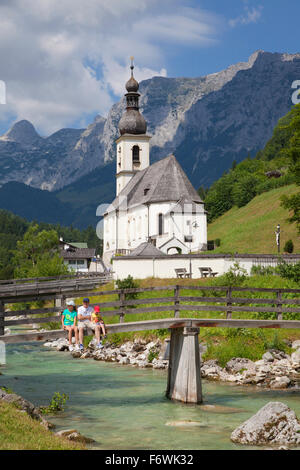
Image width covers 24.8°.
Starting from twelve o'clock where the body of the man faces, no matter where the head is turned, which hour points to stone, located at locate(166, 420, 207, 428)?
The stone is roughly at 10 o'clock from the man.

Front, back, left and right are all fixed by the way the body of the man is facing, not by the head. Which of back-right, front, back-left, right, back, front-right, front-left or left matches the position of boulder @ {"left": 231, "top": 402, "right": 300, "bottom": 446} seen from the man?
front-left

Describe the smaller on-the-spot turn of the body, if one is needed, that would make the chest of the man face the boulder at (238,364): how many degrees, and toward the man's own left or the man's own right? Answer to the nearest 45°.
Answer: approximately 135° to the man's own left

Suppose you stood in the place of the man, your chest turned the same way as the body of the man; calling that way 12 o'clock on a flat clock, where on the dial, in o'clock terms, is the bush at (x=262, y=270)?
The bush is roughly at 7 o'clock from the man.

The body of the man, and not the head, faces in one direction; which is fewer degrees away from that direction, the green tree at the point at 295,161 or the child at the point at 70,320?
the child

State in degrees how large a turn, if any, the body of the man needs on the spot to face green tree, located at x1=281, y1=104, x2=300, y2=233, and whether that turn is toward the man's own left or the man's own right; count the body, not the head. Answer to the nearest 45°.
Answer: approximately 135° to the man's own left

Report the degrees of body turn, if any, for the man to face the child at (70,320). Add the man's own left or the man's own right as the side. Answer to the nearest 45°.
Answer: approximately 45° to the man's own right

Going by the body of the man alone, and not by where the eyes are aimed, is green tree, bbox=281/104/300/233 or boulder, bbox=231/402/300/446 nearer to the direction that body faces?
the boulder

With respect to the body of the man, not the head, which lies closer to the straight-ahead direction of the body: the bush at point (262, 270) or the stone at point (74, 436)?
the stone

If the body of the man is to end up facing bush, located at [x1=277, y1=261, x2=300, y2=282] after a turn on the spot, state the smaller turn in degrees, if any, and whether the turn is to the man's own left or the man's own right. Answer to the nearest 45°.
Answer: approximately 135° to the man's own left

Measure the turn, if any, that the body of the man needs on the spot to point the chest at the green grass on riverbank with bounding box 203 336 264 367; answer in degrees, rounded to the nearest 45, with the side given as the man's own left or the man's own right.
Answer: approximately 135° to the man's own left
